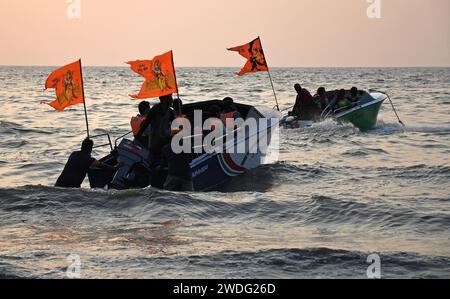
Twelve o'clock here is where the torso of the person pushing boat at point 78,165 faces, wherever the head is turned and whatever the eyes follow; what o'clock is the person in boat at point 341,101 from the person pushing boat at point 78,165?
the person in boat at point 341,101 is roughly at 12 o'clock from the person pushing boat at point 78,165.

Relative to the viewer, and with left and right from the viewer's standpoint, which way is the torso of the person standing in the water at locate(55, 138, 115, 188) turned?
facing away from the viewer and to the right of the viewer

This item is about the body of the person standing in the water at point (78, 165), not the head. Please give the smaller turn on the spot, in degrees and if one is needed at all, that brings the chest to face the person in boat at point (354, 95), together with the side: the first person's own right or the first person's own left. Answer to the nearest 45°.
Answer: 0° — they already face them

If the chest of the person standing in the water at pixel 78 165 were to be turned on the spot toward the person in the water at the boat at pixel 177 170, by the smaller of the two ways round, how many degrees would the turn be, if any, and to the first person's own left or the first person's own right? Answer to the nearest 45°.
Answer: approximately 45° to the first person's own right
